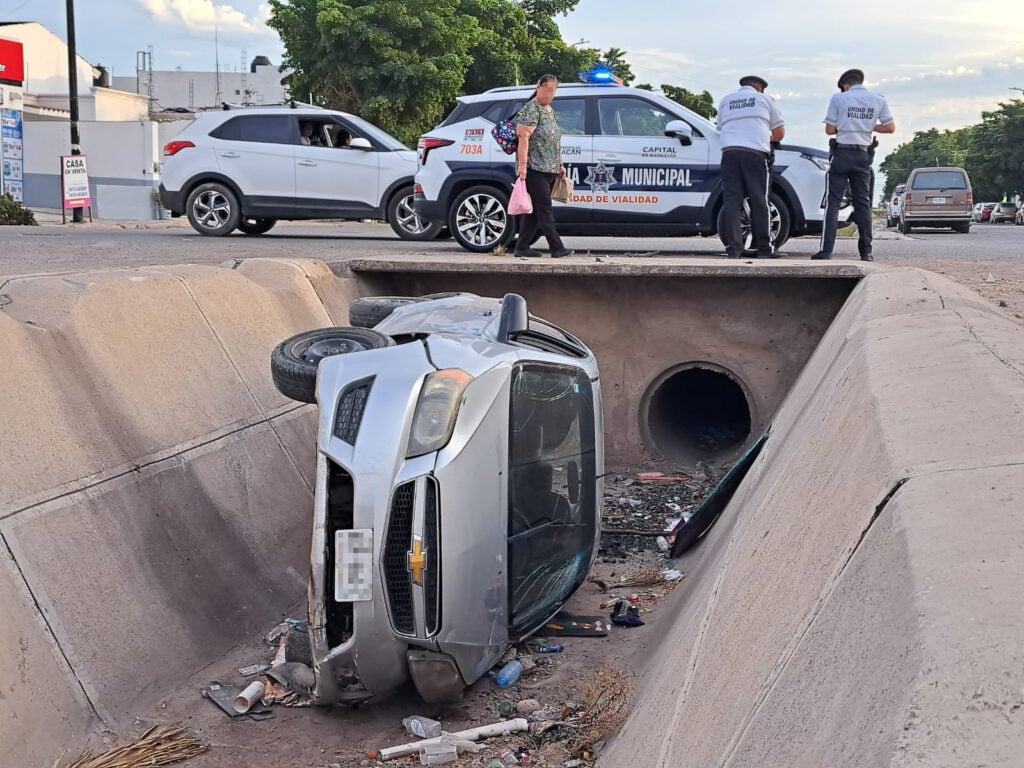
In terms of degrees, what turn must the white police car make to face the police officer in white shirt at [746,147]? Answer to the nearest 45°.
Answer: approximately 45° to its right

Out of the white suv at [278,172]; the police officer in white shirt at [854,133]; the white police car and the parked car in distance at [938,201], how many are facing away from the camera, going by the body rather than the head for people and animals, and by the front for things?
2

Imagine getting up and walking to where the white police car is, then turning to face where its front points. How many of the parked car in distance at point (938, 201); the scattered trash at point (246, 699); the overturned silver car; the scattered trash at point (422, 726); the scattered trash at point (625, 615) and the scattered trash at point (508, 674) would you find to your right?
5

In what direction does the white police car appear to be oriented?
to the viewer's right

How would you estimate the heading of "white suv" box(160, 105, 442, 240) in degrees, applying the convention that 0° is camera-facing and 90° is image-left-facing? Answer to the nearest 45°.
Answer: approximately 270°

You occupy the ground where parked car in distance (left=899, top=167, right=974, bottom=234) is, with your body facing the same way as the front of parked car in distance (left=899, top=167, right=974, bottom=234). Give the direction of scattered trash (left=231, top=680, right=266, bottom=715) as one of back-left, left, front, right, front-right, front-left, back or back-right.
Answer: back

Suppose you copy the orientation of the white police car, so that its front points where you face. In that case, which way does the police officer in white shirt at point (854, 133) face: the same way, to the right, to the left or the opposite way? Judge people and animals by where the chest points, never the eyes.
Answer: to the left

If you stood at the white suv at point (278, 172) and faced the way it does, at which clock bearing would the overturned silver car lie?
The overturned silver car is roughly at 3 o'clock from the white suv.

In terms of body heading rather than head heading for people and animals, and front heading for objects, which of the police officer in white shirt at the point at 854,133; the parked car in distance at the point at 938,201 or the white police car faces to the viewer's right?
the white police car

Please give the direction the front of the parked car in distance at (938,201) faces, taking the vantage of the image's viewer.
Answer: facing away from the viewer

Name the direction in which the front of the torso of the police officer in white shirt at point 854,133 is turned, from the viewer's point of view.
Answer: away from the camera

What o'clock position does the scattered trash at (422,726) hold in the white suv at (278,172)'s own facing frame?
The scattered trash is roughly at 3 o'clock from the white suv.

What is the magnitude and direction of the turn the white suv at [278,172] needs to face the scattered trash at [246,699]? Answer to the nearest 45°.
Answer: approximately 90° to its right
